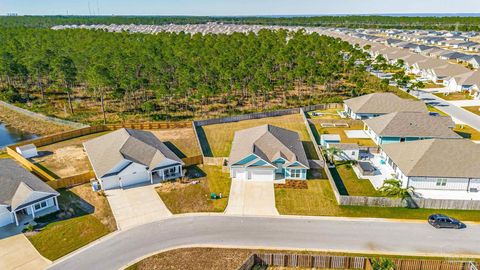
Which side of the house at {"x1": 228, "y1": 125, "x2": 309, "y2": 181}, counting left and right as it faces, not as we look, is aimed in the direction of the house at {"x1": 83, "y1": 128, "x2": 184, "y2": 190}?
right

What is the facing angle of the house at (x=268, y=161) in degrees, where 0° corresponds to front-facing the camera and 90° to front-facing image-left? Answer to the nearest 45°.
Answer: approximately 0°

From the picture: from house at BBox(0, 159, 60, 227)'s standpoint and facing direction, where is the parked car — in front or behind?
in front

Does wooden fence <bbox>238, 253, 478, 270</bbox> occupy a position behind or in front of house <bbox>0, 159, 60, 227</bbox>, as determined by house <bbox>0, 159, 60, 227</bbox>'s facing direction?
in front

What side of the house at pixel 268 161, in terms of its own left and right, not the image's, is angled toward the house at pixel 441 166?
left

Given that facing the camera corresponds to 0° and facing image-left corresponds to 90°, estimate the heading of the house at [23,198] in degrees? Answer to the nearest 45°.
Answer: approximately 315°

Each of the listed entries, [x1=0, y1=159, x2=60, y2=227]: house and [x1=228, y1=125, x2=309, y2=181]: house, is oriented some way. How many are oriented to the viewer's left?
0

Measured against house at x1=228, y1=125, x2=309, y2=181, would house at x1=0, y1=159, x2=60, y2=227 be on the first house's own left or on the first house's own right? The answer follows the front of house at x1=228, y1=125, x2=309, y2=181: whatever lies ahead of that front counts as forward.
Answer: on the first house's own right
